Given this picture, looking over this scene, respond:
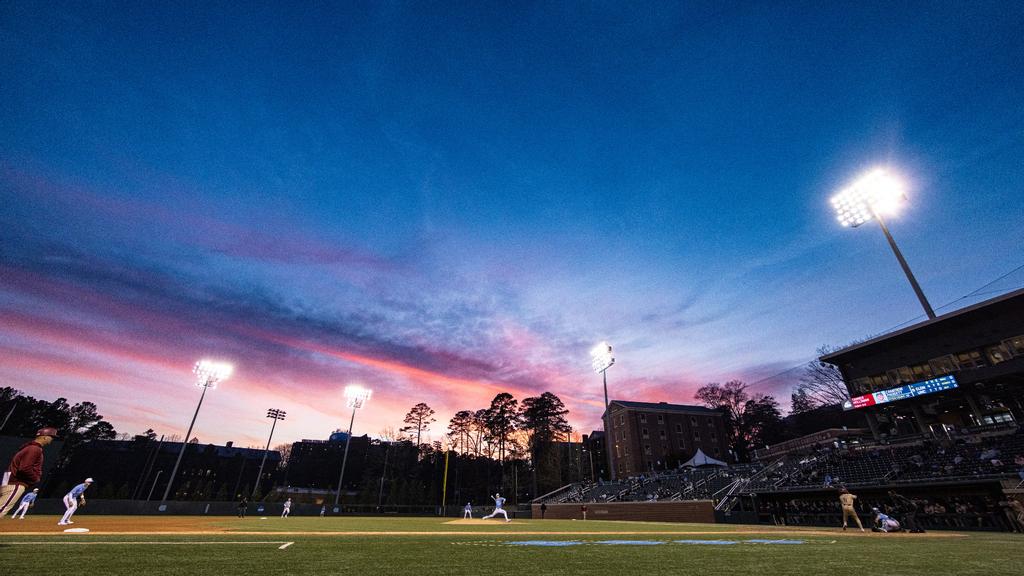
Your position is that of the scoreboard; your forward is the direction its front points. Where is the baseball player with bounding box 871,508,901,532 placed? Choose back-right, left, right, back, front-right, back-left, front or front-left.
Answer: front-left

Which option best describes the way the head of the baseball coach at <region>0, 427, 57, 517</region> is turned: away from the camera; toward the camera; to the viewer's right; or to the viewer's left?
to the viewer's right

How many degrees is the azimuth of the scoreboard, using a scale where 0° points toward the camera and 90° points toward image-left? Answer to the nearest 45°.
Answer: approximately 45°

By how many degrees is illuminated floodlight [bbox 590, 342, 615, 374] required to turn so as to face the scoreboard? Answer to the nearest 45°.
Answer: approximately 135° to its left

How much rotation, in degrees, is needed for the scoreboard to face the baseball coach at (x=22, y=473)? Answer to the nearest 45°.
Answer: approximately 45° to its left

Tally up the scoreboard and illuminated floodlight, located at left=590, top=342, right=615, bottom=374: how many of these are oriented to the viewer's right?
0

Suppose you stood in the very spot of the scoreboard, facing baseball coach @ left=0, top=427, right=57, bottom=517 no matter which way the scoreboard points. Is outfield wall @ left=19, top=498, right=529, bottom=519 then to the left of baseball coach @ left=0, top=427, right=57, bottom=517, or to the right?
right

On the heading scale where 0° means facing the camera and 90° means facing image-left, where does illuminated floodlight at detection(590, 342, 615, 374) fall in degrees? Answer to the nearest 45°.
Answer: approximately 45°
